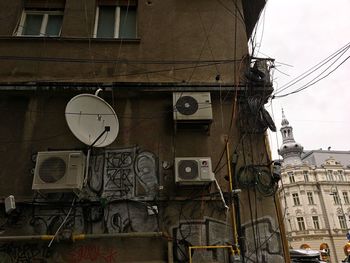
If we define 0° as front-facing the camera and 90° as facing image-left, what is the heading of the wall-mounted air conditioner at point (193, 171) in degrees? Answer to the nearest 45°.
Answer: approximately 0°

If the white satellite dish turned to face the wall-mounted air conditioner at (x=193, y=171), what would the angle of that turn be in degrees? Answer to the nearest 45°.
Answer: approximately 45° to its left

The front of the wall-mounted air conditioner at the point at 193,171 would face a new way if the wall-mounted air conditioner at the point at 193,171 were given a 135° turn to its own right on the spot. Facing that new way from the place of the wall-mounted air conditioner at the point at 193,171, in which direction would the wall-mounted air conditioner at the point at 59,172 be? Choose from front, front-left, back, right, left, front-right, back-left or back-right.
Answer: front-left

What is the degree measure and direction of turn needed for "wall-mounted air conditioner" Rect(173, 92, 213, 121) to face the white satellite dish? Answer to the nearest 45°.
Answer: approximately 90° to its right

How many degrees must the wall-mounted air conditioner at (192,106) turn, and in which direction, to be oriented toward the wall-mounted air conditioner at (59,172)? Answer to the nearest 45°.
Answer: approximately 90° to its right

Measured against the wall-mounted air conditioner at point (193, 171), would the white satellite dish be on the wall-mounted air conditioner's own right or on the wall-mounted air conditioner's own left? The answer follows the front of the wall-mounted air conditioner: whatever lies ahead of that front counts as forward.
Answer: on the wall-mounted air conditioner's own right

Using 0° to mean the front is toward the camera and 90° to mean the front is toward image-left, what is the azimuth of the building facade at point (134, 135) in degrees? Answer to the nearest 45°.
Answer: approximately 0°

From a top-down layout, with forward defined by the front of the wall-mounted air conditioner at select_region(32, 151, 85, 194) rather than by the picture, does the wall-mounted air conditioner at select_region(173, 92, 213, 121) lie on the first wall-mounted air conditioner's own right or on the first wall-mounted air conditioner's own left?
on the first wall-mounted air conditioner's own left

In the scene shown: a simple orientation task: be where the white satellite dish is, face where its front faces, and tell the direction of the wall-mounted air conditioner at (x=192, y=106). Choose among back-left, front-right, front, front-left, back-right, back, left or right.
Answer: front-left
